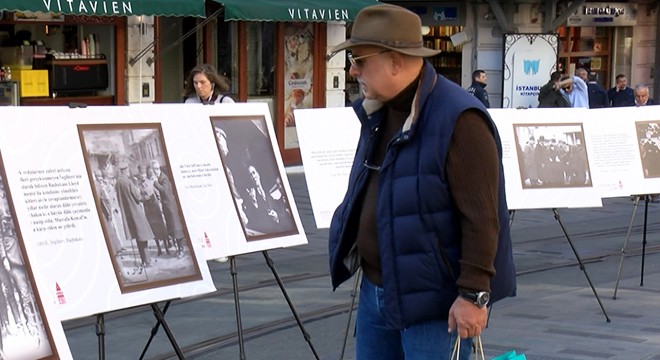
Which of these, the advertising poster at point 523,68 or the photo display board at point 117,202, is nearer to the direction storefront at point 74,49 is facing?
the photo display board

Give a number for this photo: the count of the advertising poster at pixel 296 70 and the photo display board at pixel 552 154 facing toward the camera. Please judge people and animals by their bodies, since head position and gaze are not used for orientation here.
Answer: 2

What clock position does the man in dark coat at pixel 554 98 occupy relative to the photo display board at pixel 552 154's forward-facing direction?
The man in dark coat is roughly at 6 o'clock from the photo display board.

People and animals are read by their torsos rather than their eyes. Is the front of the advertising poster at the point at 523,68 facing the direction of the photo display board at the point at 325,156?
yes

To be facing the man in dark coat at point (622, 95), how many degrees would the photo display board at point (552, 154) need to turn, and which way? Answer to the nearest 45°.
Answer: approximately 180°

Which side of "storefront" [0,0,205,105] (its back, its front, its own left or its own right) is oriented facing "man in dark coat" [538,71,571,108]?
left

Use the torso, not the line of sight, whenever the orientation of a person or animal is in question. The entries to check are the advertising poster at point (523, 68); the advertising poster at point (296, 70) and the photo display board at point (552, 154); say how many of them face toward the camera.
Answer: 3

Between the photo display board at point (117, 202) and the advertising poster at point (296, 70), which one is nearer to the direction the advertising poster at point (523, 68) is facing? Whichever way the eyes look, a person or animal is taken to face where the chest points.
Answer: the photo display board

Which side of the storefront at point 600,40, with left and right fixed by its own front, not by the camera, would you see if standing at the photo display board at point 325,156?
front

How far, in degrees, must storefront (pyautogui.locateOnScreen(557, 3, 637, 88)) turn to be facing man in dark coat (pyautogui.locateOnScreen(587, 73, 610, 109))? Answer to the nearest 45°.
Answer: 0° — it already faces them
